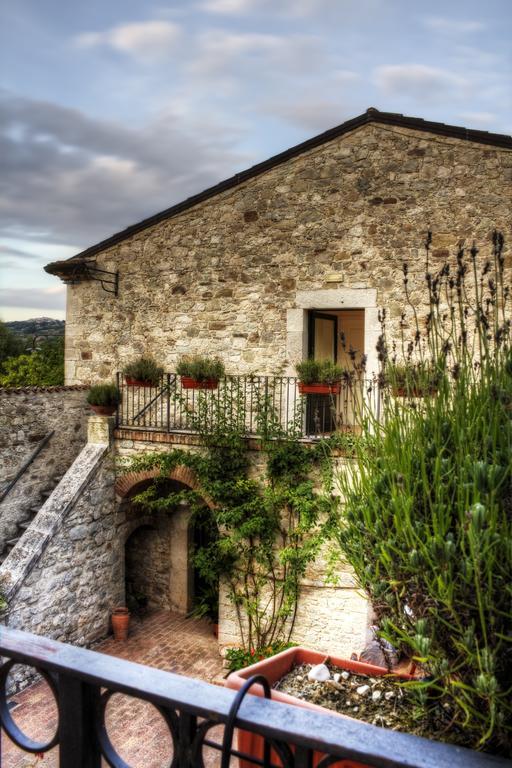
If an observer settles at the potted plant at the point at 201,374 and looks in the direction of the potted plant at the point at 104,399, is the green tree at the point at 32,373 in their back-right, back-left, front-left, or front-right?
front-right

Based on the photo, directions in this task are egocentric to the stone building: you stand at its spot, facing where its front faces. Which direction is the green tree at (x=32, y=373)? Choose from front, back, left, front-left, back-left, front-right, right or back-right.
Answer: back-right

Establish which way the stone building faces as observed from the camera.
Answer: facing the viewer

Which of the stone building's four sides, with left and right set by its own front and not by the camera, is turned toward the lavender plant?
front

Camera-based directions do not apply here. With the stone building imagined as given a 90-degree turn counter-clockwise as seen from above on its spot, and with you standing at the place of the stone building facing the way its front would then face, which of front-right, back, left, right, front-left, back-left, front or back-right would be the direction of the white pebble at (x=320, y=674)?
right

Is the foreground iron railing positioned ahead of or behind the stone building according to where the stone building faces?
ahead

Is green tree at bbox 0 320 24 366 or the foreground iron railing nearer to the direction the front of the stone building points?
the foreground iron railing
